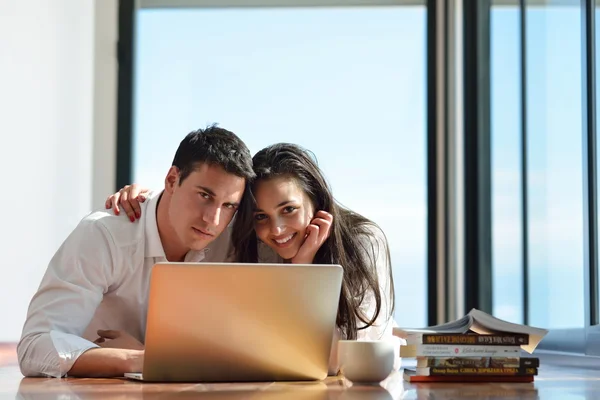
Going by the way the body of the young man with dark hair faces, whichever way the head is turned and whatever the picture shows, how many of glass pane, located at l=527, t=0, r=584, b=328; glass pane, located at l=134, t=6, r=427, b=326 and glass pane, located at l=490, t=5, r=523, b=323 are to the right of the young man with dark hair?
0

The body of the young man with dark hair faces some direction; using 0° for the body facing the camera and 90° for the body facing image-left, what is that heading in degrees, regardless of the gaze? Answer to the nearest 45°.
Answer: approximately 315°

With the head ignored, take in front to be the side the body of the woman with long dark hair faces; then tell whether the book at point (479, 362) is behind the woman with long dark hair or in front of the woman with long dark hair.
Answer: in front

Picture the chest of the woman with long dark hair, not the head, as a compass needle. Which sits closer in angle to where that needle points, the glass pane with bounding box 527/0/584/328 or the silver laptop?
the silver laptop

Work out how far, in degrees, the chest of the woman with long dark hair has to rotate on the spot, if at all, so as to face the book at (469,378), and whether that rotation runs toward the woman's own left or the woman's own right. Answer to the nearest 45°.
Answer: approximately 45° to the woman's own left

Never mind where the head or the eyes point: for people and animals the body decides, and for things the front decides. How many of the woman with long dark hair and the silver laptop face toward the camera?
1

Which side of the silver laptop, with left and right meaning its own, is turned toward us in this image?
back

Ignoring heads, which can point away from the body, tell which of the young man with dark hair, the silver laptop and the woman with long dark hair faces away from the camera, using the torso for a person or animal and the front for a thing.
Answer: the silver laptop

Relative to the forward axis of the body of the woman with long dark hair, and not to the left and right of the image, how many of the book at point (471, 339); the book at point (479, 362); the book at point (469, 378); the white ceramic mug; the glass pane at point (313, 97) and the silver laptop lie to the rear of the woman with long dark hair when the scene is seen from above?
1

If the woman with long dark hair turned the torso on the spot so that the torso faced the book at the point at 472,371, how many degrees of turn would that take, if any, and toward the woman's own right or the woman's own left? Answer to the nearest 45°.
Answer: approximately 45° to the woman's own left

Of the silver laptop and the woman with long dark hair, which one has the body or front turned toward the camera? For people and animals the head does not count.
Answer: the woman with long dark hair

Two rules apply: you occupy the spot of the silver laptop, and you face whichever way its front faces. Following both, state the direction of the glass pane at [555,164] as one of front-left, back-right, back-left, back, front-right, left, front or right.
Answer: front-right

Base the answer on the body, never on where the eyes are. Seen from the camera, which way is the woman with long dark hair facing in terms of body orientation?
toward the camera

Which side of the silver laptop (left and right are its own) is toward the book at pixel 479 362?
right

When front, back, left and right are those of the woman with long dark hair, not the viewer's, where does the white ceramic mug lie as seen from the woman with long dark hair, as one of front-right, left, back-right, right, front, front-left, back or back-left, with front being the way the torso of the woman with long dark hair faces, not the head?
front
